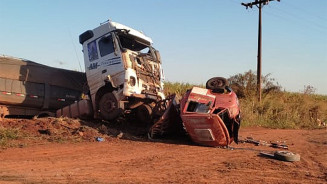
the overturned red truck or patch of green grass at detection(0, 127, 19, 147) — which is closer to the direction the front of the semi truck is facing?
the overturned red truck

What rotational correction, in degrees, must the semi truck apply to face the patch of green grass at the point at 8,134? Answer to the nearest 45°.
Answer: approximately 90° to its right

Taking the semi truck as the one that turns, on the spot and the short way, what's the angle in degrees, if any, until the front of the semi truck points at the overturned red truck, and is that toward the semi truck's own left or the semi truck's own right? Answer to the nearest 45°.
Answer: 0° — it already faces it

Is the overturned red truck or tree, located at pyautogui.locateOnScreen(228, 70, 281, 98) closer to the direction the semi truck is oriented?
the overturned red truck

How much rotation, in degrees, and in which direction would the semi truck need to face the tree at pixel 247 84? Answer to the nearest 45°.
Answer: approximately 90° to its left

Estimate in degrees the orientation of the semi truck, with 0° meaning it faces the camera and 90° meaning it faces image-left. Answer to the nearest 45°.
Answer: approximately 315°
